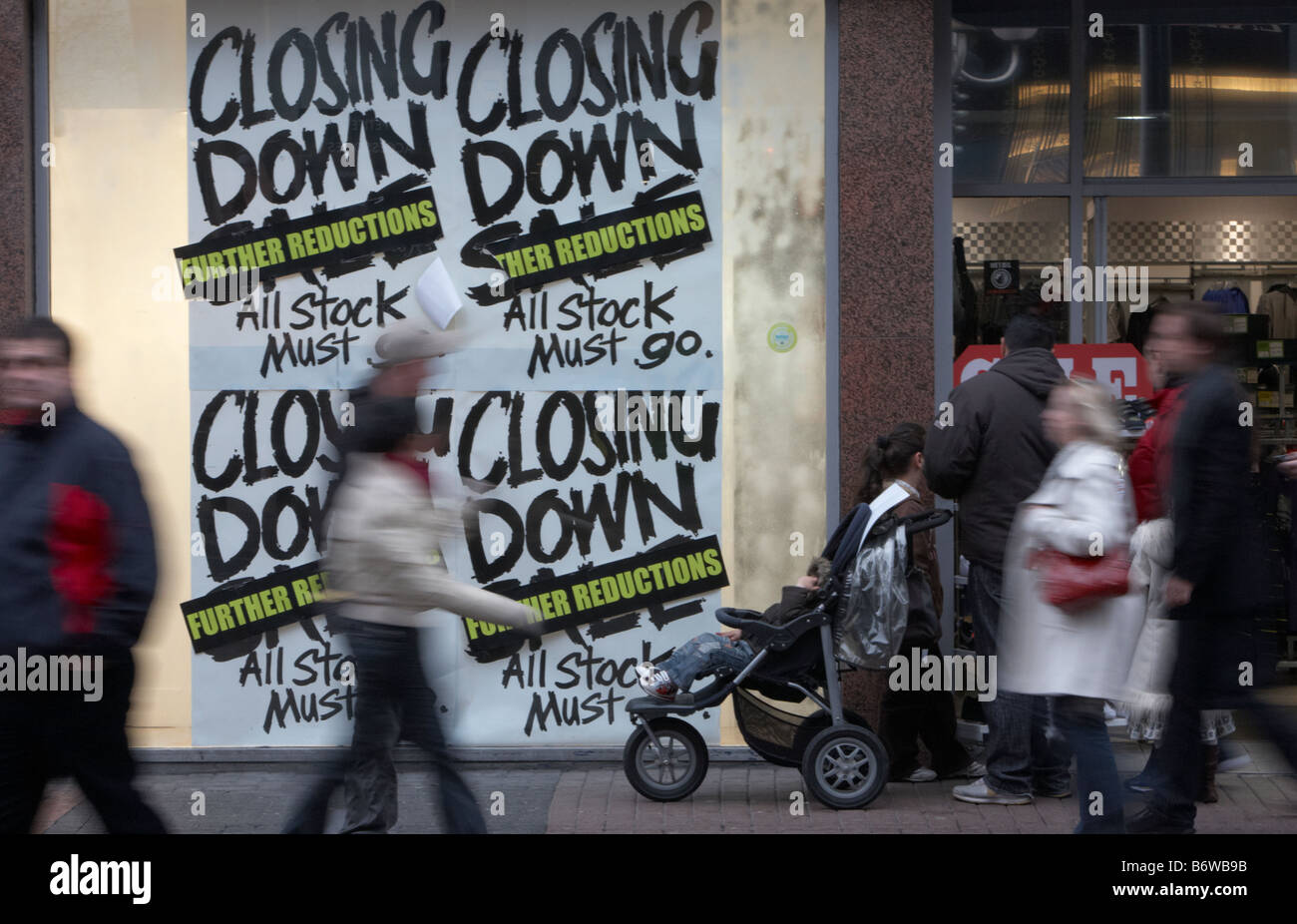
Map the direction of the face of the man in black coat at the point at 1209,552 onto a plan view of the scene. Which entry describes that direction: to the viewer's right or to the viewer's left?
to the viewer's left

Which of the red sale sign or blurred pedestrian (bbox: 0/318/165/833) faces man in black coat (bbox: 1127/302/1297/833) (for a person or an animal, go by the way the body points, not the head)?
the red sale sign

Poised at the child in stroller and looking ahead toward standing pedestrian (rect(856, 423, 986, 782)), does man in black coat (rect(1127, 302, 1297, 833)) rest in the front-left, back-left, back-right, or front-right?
front-right

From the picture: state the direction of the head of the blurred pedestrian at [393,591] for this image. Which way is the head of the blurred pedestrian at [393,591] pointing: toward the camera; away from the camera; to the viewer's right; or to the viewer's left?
to the viewer's right

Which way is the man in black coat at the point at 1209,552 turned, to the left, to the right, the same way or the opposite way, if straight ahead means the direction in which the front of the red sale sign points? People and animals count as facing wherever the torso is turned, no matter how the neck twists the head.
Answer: to the right

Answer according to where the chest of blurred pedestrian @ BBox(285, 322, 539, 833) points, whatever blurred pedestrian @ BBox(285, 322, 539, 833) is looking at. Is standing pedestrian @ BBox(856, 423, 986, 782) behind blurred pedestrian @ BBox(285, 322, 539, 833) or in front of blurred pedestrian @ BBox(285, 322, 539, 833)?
in front

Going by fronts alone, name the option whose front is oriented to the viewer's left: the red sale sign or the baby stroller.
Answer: the baby stroller

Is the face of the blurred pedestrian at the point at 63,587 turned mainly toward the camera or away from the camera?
toward the camera

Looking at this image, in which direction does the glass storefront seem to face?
toward the camera
